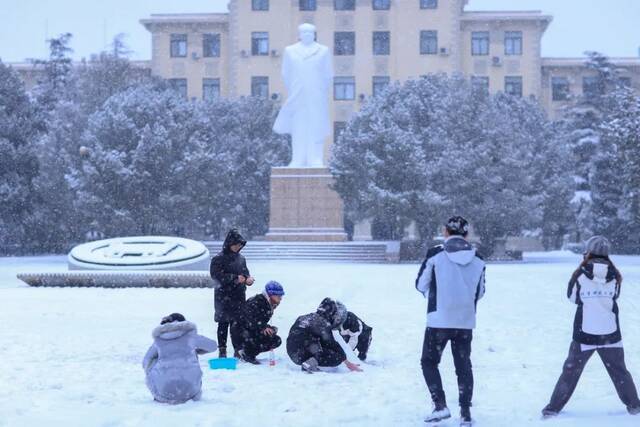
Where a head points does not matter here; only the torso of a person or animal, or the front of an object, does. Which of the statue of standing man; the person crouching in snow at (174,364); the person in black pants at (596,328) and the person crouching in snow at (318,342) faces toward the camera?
the statue of standing man

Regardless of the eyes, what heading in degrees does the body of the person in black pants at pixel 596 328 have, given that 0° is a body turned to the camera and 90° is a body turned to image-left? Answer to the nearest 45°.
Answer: approximately 180°

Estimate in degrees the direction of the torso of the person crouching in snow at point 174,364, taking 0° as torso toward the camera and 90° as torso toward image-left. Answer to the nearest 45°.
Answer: approximately 180°

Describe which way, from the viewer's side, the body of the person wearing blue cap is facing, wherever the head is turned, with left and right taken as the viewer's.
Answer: facing to the right of the viewer

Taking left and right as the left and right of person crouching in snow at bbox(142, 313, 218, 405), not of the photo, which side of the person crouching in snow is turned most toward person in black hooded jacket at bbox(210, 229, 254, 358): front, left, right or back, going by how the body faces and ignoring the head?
front

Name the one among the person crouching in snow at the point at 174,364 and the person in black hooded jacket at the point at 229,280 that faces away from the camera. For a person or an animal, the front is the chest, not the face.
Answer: the person crouching in snow

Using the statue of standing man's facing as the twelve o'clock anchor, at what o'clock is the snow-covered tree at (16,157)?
The snow-covered tree is roughly at 4 o'clock from the statue of standing man.

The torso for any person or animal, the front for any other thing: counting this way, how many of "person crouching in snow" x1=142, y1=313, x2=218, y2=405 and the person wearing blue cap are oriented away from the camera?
1

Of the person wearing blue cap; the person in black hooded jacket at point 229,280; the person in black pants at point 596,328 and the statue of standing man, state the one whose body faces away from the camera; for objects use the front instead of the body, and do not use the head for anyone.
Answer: the person in black pants

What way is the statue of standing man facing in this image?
toward the camera
